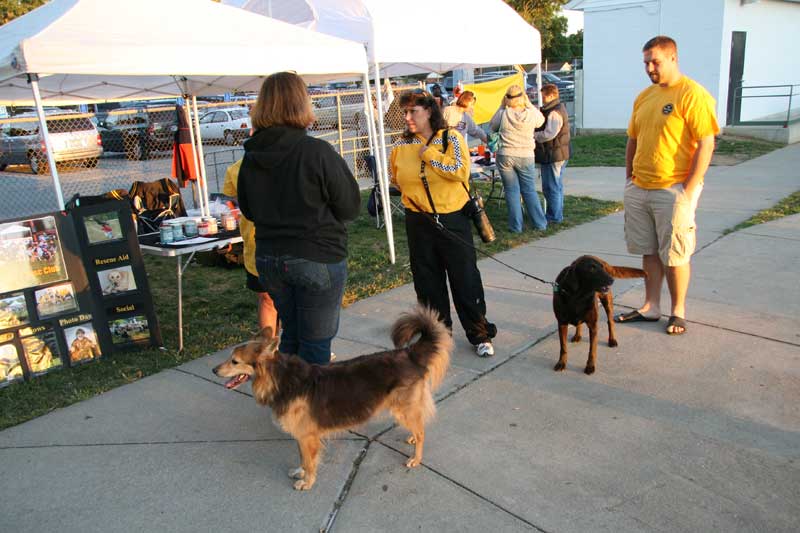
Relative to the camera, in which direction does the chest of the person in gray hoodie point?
away from the camera

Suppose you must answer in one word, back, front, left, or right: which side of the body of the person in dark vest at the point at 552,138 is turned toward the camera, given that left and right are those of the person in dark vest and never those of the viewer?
left

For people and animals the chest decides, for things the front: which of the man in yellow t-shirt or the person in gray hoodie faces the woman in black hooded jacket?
the man in yellow t-shirt

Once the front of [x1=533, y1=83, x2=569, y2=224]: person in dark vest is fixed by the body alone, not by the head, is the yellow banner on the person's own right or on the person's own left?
on the person's own right

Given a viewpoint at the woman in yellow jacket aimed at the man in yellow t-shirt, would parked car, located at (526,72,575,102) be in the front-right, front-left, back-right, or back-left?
front-left

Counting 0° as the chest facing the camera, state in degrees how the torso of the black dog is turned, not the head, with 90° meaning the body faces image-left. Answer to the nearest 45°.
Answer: approximately 45°

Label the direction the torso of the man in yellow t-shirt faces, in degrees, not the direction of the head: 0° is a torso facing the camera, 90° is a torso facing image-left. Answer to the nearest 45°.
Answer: approximately 45°

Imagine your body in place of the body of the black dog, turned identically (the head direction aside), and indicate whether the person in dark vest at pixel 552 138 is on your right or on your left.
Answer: on your right

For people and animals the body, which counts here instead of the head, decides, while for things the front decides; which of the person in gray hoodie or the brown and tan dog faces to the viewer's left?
the brown and tan dog

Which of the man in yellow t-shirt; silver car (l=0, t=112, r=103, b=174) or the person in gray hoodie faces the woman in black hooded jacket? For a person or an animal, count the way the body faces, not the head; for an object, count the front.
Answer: the man in yellow t-shirt

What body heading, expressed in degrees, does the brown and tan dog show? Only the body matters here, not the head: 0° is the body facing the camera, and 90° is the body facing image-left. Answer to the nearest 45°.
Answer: approximately 90°

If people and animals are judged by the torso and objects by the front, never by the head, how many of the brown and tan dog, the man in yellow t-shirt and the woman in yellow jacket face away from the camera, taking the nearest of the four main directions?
0

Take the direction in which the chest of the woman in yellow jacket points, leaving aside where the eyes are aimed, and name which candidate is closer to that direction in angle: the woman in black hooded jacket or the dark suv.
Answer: the woman in black hooded jacket

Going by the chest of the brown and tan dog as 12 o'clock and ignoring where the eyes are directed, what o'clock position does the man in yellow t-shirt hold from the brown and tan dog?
The man in yellow t-shirt is roughly at 5 o'clock from the brown and tan dog.
